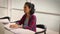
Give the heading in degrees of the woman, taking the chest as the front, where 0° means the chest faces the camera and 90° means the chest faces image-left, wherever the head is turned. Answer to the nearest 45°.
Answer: approximately 45°
